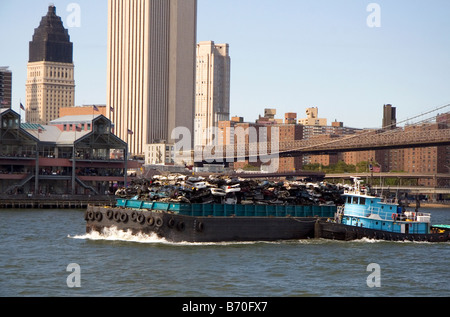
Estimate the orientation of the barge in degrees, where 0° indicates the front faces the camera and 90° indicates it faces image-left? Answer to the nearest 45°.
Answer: approximately 45°
